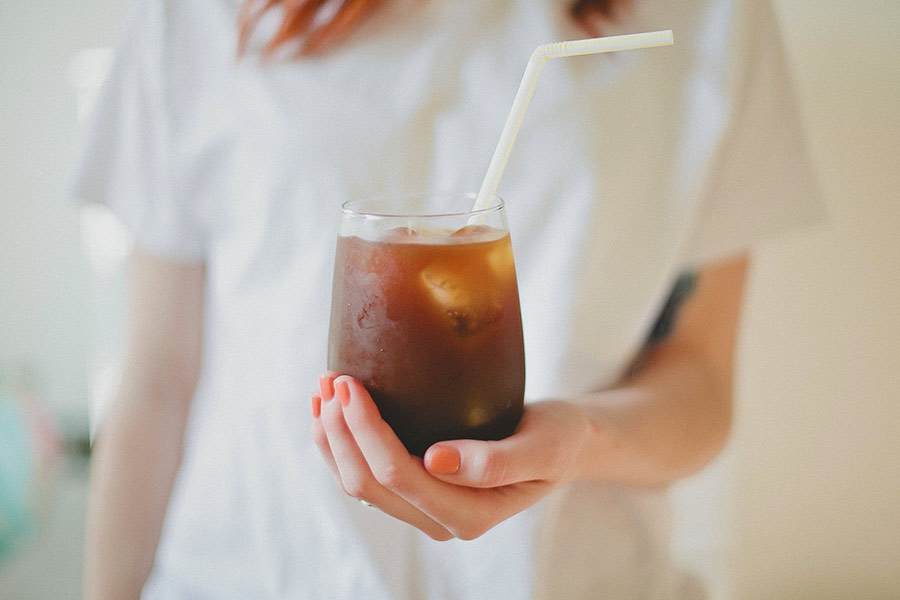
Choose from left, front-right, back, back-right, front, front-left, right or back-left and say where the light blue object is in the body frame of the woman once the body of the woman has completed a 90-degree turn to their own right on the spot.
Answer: front-right

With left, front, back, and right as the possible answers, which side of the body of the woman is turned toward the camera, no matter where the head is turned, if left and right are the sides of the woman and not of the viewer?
front
